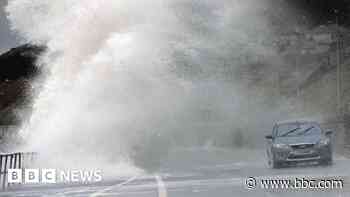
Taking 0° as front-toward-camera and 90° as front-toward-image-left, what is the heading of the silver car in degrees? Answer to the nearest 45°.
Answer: approximately 0°

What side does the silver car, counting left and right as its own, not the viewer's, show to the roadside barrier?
right
